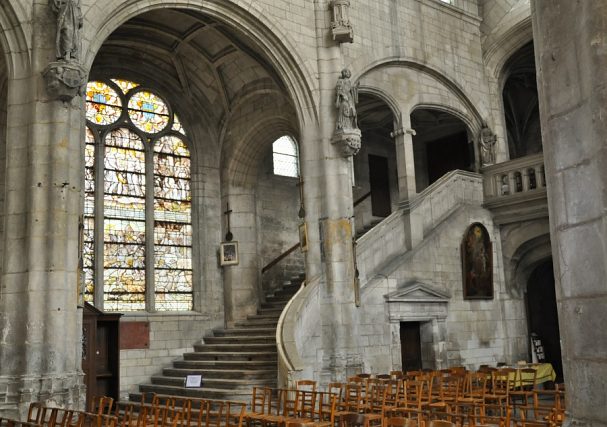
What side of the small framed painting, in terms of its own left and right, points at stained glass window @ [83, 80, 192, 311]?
right

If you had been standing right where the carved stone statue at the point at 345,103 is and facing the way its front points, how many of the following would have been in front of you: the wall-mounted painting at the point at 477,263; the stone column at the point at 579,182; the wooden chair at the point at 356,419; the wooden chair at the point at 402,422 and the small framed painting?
3

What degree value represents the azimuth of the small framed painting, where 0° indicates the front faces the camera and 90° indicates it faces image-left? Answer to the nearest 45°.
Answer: approximately 0°

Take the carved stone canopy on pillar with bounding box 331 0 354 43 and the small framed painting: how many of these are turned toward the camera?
2

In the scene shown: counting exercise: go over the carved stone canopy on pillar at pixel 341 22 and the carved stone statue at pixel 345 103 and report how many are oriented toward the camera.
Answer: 2

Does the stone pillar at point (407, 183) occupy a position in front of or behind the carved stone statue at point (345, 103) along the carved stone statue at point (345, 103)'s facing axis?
behind
